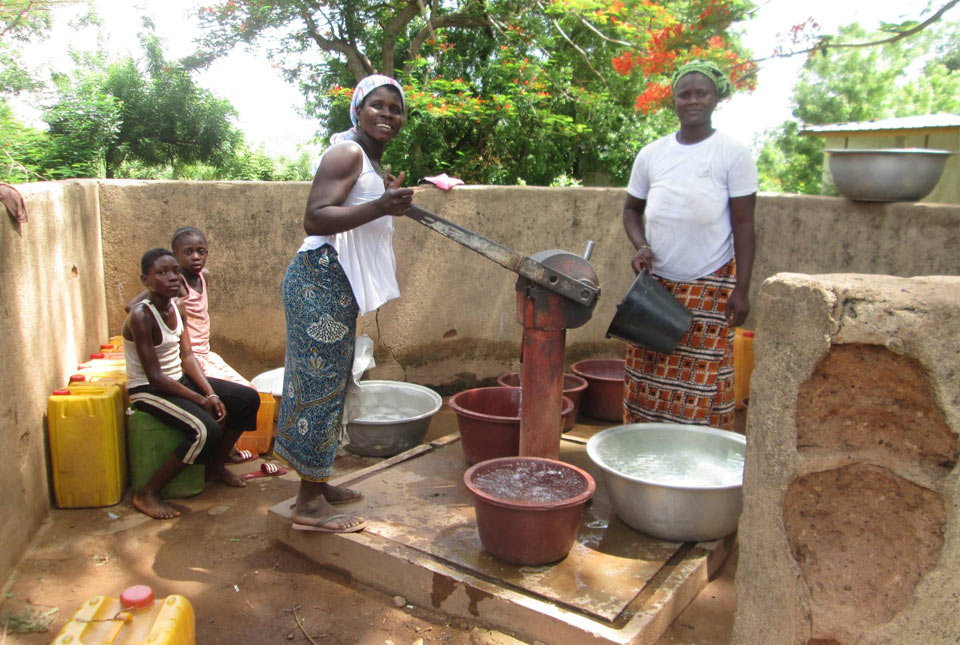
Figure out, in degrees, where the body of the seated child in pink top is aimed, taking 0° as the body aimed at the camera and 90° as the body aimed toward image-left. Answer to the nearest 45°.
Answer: approximately 315°

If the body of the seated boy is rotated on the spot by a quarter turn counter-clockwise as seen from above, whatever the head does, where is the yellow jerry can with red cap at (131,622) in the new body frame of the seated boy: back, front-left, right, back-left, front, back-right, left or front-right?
back-right

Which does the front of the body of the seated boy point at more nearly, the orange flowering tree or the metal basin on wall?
the metal basin on wall

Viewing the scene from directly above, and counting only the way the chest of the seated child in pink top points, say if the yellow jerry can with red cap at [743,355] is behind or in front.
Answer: in front

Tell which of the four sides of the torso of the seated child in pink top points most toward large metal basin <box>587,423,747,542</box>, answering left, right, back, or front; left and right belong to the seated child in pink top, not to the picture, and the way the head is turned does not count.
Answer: front

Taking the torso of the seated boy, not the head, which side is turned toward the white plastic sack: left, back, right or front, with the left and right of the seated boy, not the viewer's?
left

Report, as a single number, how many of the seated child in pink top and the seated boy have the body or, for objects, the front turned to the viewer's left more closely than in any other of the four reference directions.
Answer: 0

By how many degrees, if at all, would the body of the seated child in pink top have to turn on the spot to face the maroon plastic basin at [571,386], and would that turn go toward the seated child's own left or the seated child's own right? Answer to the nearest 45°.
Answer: approximately 45° to the seated child's own left

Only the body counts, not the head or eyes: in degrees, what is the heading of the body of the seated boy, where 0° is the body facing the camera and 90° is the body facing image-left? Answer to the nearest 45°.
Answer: approximately 315°

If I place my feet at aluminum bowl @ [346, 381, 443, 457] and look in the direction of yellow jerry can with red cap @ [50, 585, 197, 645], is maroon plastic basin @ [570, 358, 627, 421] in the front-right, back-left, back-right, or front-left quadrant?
back-left

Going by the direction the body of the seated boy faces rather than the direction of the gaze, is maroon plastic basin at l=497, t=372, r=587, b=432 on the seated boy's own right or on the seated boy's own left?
on the seated boy's own left

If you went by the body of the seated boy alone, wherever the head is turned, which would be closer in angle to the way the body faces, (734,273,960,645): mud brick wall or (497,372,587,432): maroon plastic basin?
the mud brick wall

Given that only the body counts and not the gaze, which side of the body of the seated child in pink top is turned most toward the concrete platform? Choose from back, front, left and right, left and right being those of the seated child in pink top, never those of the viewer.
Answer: front
